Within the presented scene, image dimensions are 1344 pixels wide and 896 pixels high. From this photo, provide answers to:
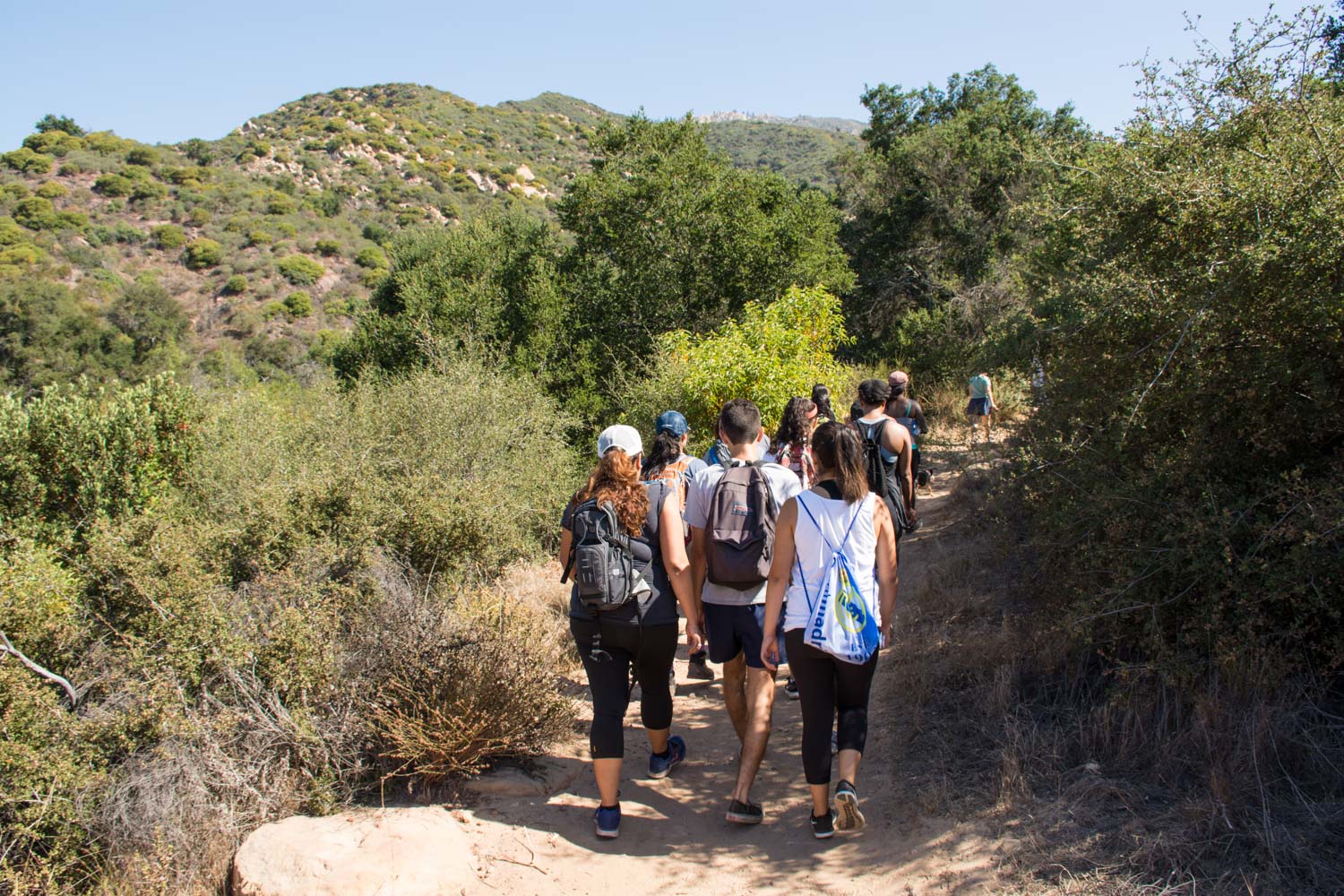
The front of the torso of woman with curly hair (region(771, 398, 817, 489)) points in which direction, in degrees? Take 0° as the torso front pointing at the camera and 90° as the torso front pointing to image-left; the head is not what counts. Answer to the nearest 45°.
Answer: approximately 225°

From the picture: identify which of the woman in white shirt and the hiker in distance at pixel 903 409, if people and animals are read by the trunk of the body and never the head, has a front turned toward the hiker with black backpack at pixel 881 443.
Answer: the woman in white shirt

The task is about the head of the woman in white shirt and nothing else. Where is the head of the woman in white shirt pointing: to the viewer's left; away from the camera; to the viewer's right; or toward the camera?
away from the camera

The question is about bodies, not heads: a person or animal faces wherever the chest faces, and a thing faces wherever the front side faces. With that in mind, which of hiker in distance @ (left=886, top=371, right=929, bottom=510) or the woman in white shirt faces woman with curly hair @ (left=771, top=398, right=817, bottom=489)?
the woman in white shirt

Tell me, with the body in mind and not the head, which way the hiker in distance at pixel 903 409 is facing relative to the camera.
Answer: away from the camera

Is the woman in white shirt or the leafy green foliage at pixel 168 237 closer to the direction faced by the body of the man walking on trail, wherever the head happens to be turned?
the leafy green foliage

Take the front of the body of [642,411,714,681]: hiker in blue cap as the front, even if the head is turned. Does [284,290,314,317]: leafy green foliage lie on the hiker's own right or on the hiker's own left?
on the hiker's own left

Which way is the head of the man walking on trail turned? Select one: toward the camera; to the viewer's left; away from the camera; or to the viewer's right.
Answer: away from the camera

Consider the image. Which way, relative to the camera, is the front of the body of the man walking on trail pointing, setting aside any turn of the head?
away from the camera

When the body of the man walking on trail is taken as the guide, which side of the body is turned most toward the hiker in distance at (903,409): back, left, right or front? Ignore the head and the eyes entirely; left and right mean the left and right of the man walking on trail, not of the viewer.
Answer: front

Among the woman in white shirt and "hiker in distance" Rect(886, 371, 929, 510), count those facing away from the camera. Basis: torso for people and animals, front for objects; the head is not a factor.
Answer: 2

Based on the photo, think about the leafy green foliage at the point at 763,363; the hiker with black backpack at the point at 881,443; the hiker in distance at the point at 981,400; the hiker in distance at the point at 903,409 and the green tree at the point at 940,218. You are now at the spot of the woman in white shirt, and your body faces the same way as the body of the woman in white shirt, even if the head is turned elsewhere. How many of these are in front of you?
5

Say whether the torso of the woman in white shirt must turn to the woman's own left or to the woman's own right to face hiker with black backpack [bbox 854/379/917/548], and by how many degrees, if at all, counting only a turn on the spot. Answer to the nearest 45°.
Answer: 0° — they already face them

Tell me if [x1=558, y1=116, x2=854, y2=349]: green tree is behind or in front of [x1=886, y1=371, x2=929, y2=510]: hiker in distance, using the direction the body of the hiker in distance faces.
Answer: in front

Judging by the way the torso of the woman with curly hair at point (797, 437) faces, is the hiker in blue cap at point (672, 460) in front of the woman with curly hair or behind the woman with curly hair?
behind

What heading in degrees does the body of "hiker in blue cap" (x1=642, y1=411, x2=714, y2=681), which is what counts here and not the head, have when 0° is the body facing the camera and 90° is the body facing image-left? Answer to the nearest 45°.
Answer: approximately 225°
